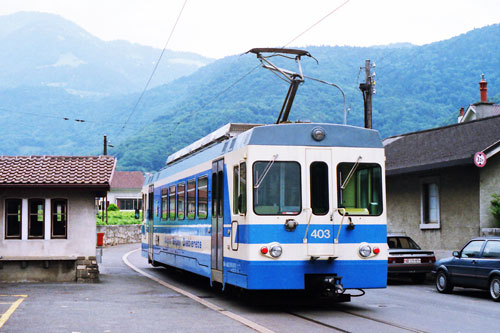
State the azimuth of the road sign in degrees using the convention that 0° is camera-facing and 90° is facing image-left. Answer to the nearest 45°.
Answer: approximately 0°

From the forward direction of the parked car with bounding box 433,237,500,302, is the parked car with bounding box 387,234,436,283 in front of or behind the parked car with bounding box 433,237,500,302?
in front

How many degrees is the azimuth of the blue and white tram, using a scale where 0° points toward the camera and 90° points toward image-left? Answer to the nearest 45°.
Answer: approximately 315°

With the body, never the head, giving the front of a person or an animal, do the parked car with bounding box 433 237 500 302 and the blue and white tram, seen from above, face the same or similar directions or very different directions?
very different directions
